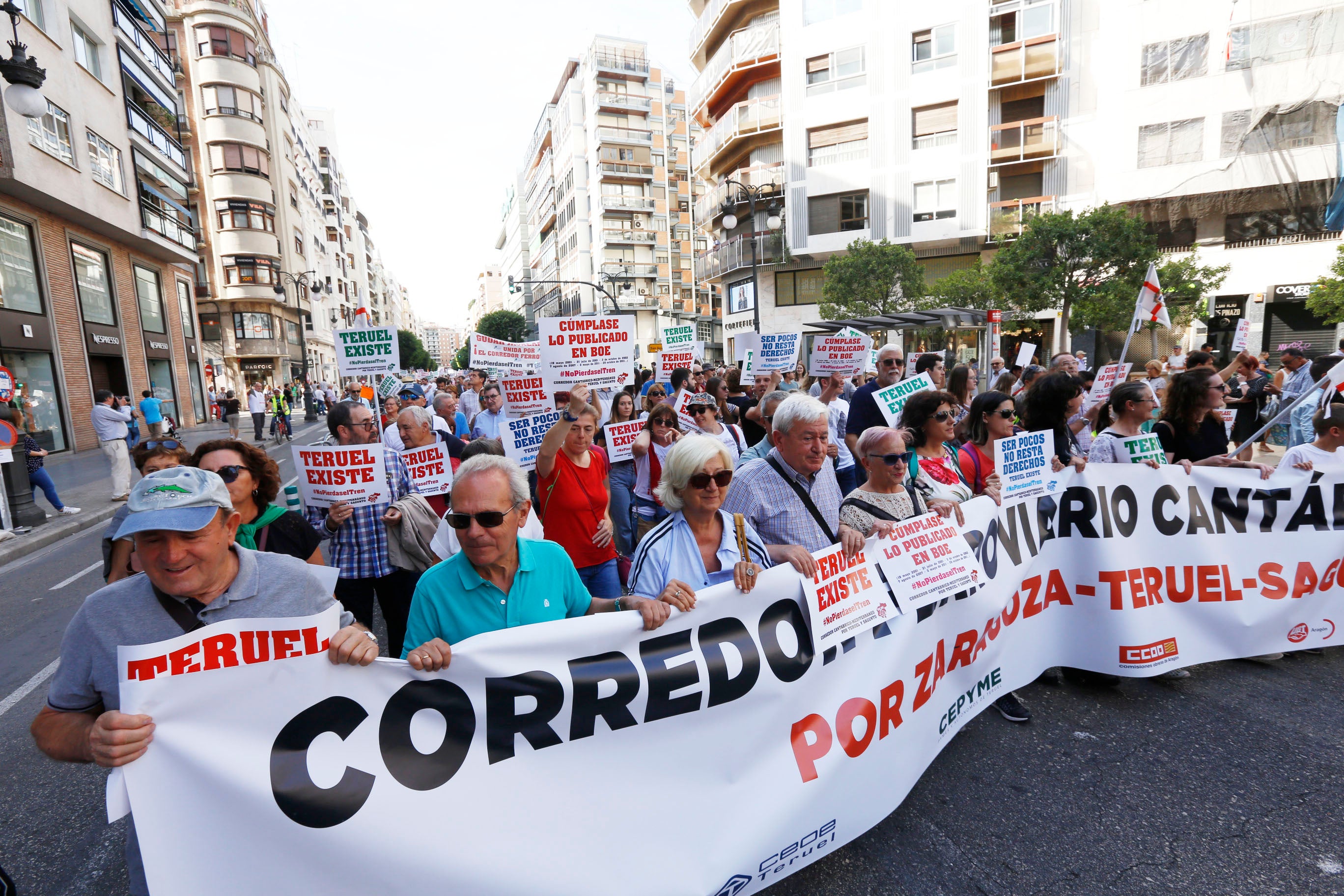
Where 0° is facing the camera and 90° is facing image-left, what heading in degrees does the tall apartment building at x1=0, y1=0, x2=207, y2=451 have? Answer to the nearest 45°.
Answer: approximately 315°

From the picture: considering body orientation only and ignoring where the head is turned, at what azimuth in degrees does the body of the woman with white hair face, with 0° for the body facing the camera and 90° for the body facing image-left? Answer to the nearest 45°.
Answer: approximately 315°

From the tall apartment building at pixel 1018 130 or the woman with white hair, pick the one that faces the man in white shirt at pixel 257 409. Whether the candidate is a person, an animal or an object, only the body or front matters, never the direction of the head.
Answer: the tall apartment building

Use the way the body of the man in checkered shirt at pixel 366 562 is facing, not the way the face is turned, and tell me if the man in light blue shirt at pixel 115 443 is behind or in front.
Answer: behind

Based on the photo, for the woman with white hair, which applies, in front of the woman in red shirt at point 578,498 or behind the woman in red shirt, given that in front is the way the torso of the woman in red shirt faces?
in front

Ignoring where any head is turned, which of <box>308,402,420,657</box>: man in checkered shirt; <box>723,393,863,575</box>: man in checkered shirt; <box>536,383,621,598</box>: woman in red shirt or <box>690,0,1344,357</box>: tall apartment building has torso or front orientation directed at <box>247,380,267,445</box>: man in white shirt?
the tall apartment building

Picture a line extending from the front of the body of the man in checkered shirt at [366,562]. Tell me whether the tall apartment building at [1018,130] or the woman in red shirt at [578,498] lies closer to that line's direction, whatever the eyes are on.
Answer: the woman in red shirt

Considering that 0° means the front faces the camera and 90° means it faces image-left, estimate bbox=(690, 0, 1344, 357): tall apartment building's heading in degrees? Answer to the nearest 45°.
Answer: approximately 45°

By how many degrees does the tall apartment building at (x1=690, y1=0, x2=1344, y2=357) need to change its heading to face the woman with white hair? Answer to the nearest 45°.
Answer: approximately 45° to its left

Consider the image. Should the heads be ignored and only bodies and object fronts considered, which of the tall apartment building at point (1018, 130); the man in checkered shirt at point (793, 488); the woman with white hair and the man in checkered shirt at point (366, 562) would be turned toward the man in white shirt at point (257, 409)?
the tall apartment building

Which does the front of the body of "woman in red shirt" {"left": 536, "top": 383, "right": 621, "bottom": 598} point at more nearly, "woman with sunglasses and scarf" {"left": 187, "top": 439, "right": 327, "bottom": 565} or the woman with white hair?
the woman with white hair

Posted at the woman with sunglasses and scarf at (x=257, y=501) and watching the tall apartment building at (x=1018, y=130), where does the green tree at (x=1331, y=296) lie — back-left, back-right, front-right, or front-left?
front-right

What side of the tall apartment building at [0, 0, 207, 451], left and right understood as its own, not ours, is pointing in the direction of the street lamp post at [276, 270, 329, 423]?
left

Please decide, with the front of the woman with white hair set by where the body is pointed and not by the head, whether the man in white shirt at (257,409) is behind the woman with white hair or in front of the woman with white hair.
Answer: behind

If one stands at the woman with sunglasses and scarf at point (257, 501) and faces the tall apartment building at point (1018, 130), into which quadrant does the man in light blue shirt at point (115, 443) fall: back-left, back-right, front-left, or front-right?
front-left
